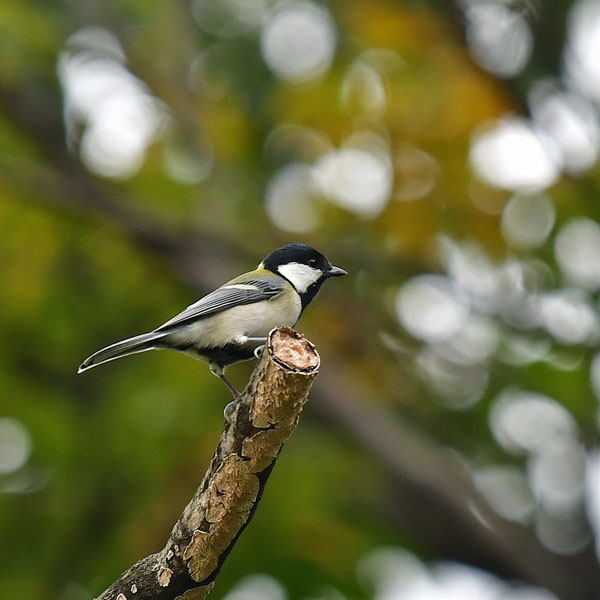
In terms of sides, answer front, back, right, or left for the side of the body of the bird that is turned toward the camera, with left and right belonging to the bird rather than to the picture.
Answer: right
